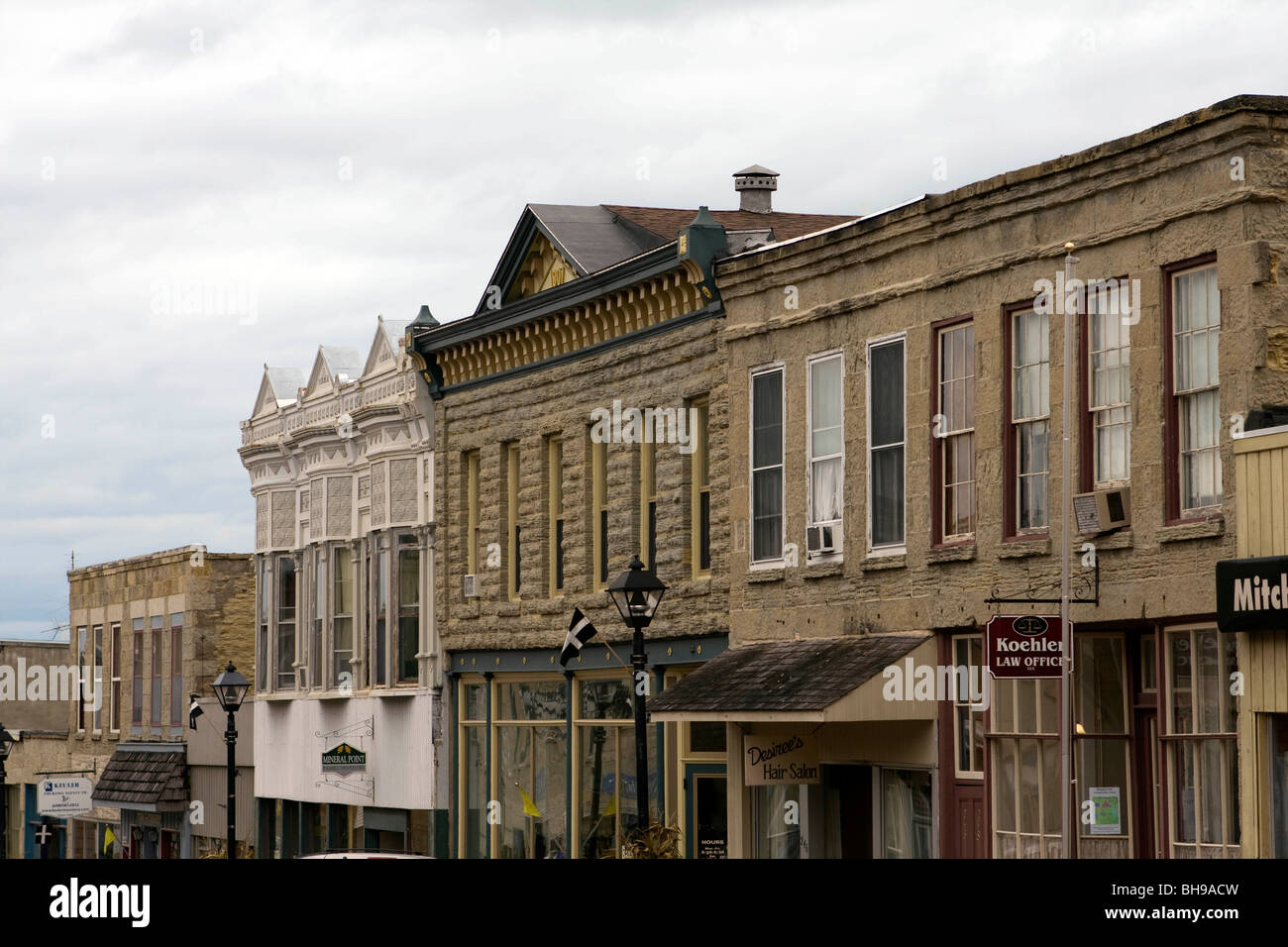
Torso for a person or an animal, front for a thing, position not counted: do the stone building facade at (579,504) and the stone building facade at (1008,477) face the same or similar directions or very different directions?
same or similar directions

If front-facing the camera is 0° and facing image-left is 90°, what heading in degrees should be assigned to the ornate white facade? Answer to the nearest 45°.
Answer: approximately 45°

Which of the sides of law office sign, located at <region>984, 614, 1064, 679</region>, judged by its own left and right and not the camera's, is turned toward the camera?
front

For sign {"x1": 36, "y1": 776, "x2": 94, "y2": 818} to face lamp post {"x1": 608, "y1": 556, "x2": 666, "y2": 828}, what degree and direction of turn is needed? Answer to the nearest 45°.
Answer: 0° — it already faces it

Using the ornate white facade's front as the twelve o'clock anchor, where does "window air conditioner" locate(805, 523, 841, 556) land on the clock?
The window air conditioner is roughly at 10 o'clock from the ornate white facade.

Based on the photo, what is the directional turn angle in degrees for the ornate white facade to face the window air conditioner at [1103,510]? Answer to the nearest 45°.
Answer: approximately 45° to its left

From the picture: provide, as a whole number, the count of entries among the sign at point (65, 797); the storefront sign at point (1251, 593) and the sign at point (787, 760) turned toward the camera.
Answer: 3

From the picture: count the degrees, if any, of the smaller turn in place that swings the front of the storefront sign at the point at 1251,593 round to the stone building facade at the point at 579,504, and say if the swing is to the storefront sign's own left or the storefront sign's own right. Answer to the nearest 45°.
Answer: approximately 135° to the storefront sign's own right

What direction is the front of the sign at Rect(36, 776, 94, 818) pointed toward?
toward the camera

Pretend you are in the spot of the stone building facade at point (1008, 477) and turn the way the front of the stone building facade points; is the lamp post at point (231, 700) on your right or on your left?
on your right

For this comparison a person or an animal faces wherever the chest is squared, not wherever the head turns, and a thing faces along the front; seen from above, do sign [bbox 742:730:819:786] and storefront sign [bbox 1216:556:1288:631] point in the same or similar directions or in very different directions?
same or similar directions

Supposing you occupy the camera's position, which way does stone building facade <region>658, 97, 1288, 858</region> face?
facing the viewer and to the left of the viewer

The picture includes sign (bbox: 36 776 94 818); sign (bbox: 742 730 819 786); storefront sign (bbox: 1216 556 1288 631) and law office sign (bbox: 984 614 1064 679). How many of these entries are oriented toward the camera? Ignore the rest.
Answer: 4
